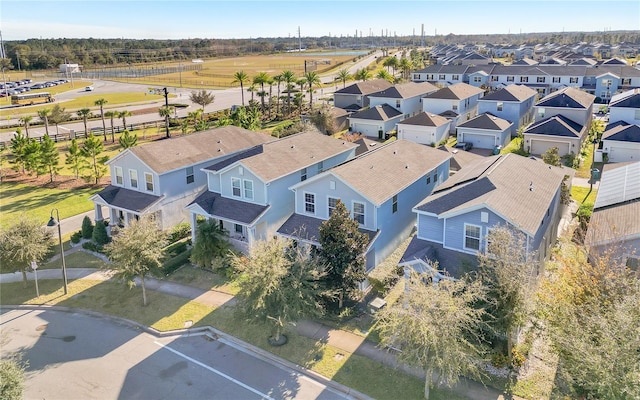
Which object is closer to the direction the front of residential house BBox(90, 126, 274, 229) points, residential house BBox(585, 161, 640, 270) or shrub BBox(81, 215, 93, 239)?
the shrub

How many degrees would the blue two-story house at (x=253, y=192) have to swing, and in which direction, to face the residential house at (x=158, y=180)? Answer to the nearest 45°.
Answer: approximately 90° to its right

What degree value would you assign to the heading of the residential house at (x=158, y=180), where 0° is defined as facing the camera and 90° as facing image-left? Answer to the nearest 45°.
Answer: approximately 45°

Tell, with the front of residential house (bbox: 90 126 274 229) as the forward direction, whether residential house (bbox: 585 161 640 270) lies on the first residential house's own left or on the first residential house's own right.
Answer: on the first residential house's own left

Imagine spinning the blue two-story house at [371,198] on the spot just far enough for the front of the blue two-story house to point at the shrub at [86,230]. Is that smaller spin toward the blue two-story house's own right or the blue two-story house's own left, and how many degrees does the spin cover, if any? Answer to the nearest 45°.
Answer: approximately 45° to the blue two-story house's own right

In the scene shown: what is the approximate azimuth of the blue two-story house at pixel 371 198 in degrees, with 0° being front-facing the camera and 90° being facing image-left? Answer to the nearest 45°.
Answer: approximately 45°

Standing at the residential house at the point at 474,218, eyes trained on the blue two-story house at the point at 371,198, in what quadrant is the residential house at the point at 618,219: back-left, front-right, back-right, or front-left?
back-right

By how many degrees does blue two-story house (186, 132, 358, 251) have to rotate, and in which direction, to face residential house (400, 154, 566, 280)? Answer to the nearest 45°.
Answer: approximately 90° to its left
